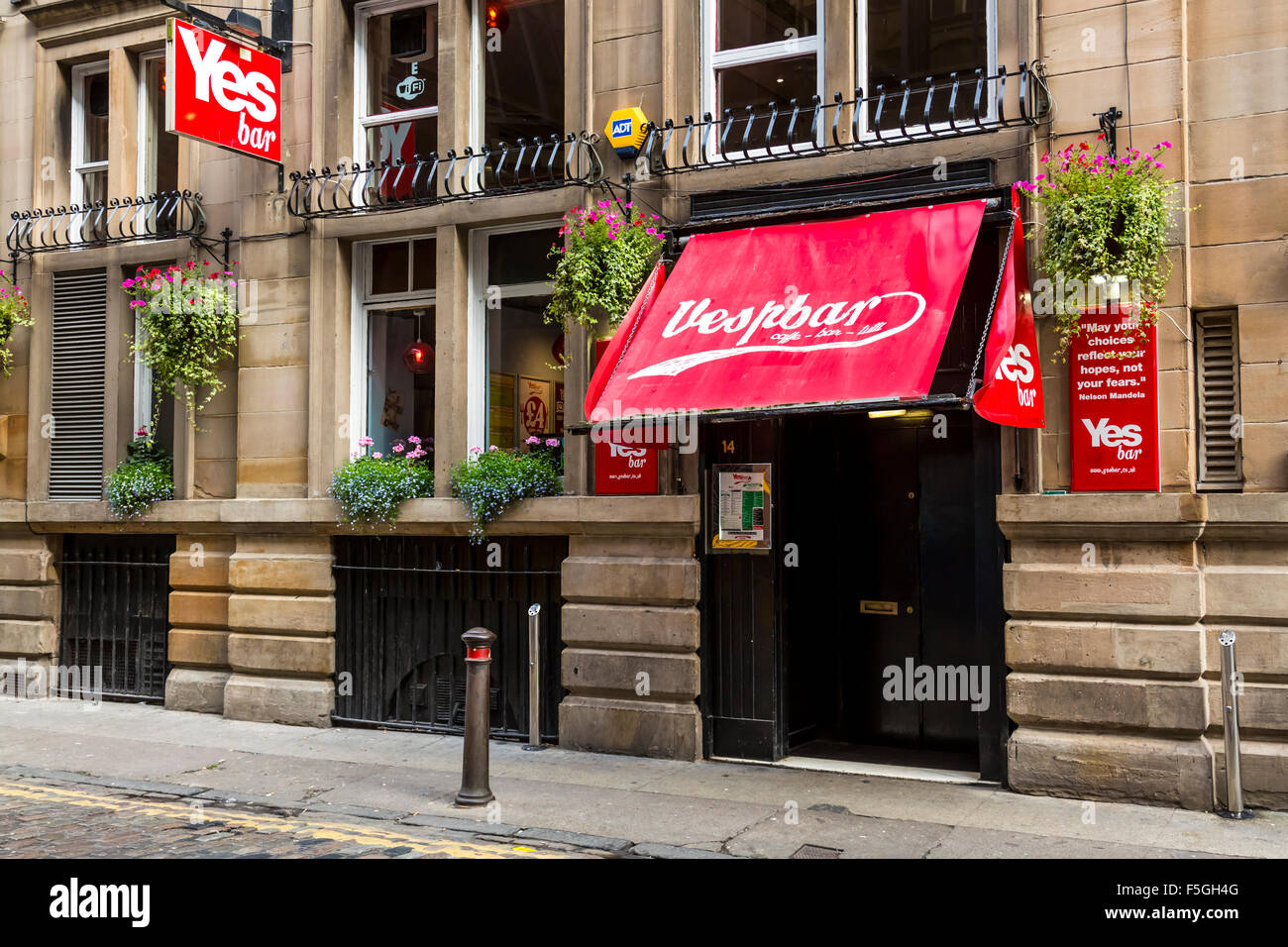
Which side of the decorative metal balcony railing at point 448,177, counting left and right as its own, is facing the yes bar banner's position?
left

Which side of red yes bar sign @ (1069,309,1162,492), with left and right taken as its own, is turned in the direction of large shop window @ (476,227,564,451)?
right

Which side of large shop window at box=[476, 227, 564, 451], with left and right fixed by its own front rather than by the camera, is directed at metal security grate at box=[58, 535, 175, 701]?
right

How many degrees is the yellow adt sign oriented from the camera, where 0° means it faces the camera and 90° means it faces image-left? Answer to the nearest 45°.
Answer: approximately 45°

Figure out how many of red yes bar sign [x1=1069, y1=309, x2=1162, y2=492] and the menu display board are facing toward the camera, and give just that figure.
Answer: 2

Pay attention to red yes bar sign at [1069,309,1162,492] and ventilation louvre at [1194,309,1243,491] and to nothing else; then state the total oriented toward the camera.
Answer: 2

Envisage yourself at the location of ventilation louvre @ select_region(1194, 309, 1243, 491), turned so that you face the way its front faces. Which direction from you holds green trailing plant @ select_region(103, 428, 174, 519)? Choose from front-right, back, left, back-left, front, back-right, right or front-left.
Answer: right

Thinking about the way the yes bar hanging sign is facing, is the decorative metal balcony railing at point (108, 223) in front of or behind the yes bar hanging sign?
behind

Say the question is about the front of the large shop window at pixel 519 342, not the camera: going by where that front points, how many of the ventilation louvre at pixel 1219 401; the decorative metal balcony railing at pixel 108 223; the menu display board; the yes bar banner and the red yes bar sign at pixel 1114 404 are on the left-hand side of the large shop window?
4
